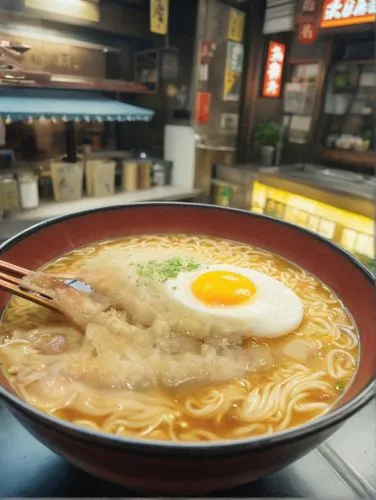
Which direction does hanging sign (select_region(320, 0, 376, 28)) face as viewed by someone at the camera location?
facing the viewer and to the left of the viewer

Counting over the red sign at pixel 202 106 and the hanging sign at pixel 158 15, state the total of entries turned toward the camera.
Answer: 2

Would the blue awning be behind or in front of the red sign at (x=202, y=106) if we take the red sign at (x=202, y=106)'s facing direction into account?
in front

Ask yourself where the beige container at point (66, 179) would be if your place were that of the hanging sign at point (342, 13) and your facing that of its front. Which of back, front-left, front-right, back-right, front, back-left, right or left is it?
front-right

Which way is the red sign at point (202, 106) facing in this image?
toward the camera

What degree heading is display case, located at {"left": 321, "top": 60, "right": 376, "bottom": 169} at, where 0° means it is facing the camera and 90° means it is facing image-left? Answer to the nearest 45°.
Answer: approximately 45°

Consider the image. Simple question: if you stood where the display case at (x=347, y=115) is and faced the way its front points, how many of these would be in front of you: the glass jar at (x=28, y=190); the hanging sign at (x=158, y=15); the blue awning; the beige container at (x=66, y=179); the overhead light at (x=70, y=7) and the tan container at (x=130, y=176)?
6

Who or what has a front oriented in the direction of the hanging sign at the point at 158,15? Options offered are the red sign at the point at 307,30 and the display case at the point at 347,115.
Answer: the display case

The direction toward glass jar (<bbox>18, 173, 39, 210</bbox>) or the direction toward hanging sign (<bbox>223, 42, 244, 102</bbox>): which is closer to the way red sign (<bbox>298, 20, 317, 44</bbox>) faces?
the glass jar

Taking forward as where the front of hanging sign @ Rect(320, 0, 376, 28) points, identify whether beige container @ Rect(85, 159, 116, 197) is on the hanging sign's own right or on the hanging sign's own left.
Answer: on the hanging sign's own right

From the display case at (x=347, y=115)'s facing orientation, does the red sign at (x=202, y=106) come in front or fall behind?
in front

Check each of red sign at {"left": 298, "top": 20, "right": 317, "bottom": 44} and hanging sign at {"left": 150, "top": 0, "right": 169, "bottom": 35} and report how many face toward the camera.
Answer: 2
